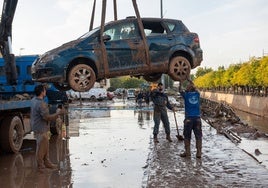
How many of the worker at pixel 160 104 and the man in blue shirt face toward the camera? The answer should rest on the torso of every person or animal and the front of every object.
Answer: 1

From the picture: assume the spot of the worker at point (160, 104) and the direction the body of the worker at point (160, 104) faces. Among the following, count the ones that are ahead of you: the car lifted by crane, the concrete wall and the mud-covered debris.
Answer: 1
